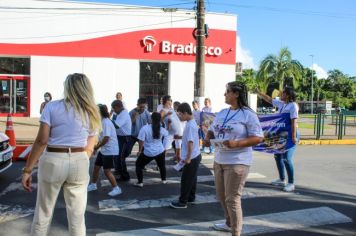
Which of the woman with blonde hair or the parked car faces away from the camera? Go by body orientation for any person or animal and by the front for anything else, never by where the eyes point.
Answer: the woman with blonde hair

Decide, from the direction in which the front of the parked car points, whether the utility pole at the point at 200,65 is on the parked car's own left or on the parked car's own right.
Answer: on the parked car's own left

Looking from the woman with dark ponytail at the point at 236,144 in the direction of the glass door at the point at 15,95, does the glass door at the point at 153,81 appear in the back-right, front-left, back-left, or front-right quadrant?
front-right

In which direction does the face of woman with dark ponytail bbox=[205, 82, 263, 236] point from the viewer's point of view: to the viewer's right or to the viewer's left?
to the viewer's left

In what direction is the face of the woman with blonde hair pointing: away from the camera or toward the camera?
away from the camera

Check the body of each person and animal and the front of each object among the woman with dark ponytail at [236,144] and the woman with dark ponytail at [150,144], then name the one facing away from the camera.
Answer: the woman with dark ponytail at [150,144]

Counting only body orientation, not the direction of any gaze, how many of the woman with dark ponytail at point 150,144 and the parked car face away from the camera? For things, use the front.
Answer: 1

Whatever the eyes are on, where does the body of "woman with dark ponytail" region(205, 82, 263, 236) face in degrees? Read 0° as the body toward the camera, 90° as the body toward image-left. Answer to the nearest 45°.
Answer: approximately 45°

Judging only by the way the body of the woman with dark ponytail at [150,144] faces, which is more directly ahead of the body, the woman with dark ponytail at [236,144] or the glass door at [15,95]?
the glass door

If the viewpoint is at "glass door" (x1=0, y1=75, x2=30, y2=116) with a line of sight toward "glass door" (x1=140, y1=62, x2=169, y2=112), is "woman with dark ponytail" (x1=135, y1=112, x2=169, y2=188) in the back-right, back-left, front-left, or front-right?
front-right

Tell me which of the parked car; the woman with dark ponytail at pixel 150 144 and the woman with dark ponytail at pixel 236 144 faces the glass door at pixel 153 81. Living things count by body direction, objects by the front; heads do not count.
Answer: the woman with dark ponytail at pixel 150 144

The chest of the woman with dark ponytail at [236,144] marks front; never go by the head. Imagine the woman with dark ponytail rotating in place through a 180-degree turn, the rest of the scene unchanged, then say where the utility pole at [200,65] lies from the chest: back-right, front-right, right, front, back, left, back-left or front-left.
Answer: front-left

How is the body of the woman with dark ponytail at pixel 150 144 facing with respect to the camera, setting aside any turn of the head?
away from the camera

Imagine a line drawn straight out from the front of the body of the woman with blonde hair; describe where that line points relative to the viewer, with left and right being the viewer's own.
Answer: facing away from the viewer

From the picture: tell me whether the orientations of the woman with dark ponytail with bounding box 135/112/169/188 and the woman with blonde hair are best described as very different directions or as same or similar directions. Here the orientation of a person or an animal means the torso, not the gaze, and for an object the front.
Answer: same or similar directions
